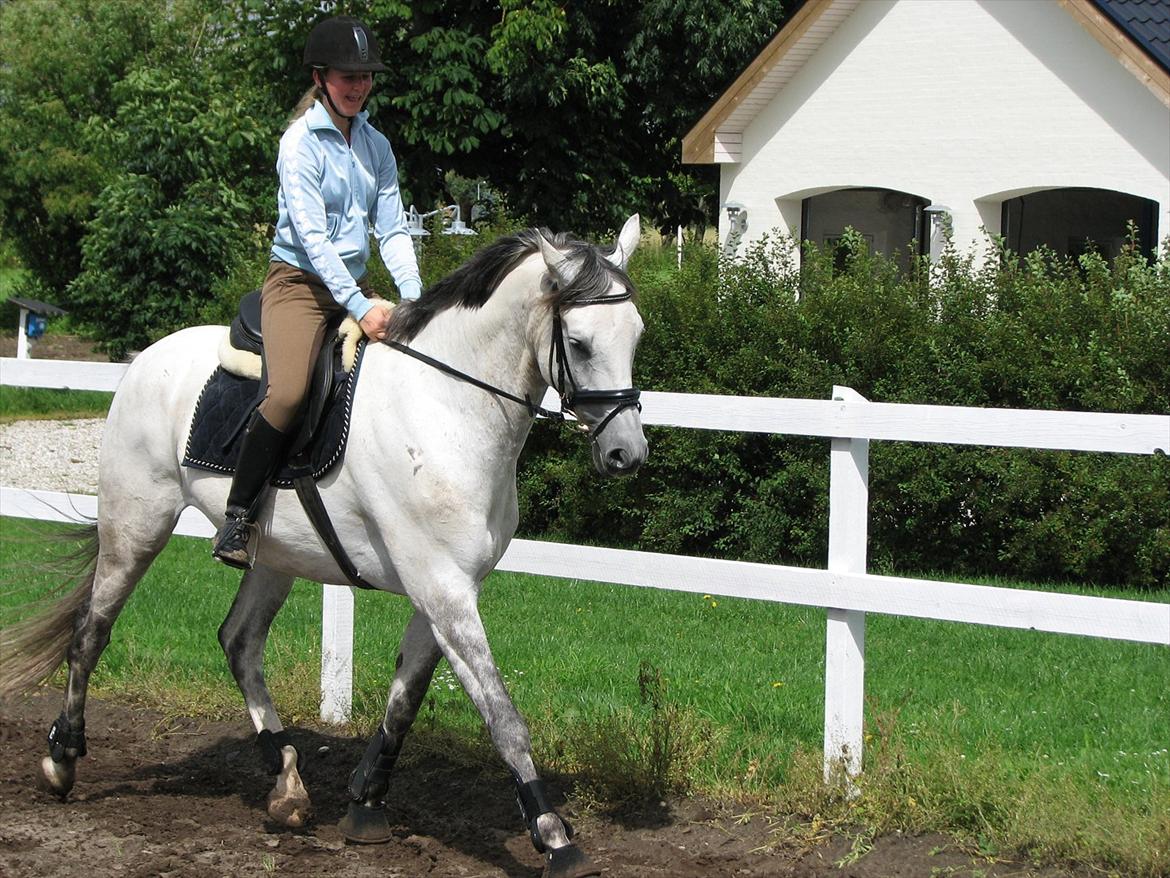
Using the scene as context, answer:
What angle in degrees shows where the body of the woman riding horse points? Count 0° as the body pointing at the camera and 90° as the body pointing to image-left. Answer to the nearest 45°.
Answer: approximately 315°

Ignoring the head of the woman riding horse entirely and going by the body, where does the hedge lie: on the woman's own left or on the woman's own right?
on the woman's own left

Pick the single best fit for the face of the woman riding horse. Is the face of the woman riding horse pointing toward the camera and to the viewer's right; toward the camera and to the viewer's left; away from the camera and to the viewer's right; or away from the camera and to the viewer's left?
toward the camera and to the viewer's right

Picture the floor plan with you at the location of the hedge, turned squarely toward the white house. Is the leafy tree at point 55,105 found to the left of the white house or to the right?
left

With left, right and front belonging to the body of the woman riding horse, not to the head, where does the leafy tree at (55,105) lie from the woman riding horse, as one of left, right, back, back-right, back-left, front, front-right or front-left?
back-left

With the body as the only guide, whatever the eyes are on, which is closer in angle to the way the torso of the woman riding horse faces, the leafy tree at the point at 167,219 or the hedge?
the hedge

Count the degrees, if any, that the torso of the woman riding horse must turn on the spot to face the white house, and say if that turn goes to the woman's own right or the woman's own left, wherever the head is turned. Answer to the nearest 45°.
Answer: approximately 90° to the woman's own left

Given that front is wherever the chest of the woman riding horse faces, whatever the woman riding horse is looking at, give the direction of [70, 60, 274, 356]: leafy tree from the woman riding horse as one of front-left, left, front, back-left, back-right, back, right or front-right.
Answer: back-left
